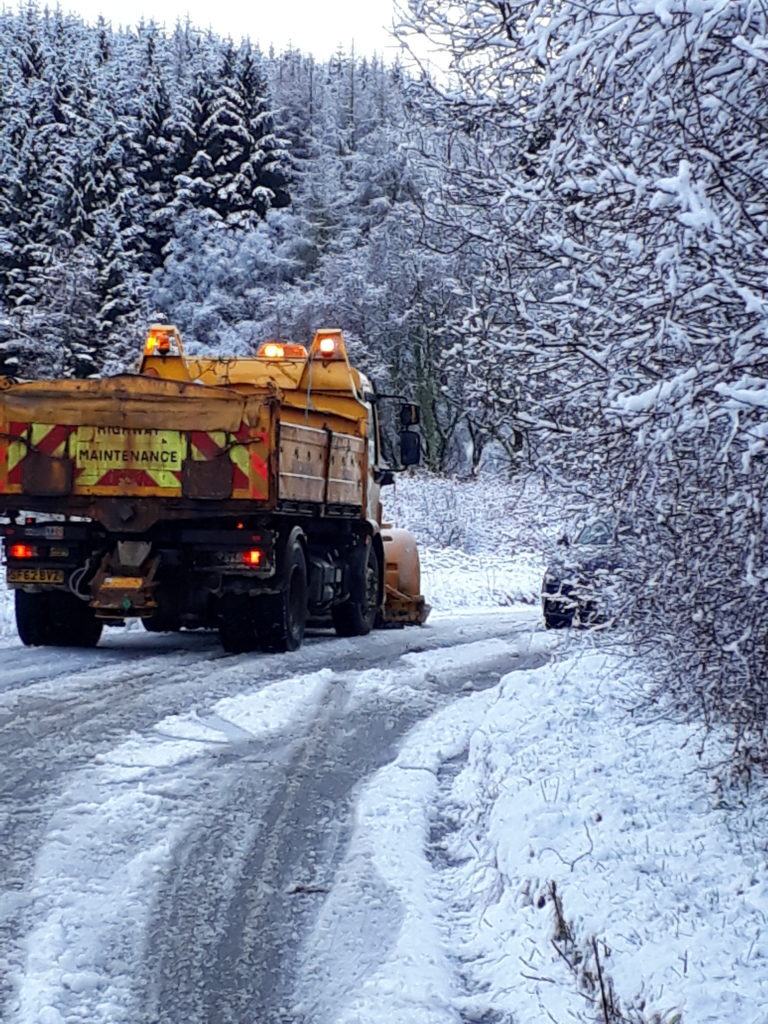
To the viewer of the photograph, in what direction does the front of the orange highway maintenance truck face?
facing away from the viewer and to the right of the viewer

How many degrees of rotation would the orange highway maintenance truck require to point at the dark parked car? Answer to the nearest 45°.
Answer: approximately 90° to its right
